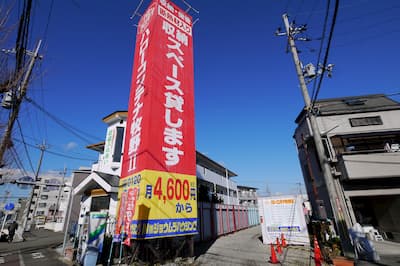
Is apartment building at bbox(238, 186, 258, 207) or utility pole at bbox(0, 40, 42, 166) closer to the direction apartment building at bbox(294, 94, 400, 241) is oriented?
the utility pole

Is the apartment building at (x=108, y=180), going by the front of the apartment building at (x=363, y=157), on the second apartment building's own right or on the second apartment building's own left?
on the second apartment building's own right

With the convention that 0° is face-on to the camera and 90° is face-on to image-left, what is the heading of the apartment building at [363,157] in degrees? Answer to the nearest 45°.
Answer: approximately 0°

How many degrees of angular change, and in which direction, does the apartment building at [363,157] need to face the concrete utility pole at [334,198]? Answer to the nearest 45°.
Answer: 0° — it already faces it

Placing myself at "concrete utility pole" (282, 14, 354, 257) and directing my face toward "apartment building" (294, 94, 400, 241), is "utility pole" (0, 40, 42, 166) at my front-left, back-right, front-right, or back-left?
back-left

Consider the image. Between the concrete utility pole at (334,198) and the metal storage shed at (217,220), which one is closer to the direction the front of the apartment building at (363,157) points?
the concrete utility pole

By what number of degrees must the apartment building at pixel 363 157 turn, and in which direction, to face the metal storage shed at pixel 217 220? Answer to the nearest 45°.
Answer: approximately 90° to its right

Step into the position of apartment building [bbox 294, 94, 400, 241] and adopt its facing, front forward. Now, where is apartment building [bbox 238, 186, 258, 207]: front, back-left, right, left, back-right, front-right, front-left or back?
back-right

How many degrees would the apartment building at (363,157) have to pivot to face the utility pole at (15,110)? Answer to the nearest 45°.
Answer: approximately 45° to its right
